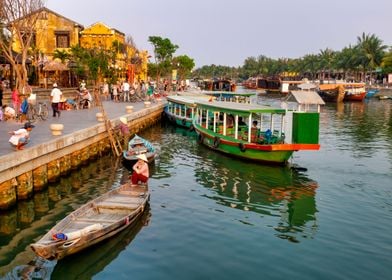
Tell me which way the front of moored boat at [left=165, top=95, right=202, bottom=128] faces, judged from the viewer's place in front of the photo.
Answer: facing away from the viewer and to the left of the viewer

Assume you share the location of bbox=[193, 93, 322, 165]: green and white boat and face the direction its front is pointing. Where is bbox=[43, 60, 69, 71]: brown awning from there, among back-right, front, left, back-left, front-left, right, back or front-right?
front

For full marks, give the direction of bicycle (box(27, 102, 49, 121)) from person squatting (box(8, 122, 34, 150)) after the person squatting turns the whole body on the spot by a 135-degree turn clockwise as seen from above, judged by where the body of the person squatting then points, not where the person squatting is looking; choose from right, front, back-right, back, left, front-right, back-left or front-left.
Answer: back-right

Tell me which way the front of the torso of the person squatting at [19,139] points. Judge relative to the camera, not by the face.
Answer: to the viewer's right

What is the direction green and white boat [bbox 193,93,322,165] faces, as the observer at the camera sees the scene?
facing away from the viewer and to the left of the viewer

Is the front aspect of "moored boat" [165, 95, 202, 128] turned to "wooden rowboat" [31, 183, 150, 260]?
no

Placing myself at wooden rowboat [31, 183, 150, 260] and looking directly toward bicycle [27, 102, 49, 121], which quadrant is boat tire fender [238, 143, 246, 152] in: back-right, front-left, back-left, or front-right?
front-right

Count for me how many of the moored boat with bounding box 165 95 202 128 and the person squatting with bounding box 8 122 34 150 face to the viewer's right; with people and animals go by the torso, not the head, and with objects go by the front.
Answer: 1

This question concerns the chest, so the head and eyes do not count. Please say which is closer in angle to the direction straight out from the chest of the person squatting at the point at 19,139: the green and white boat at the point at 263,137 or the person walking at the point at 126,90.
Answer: the green and white boat

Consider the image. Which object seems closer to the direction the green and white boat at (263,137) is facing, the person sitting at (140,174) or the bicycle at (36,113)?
the bicycle

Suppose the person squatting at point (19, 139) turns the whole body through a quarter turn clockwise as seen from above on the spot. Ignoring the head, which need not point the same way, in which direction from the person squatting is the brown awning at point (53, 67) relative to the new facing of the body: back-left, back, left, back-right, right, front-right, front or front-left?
back

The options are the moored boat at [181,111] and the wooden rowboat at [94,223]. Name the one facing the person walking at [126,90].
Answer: the moored boat

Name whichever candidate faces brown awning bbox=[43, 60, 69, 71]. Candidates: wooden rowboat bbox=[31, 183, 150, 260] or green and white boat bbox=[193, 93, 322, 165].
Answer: the green and white boat
